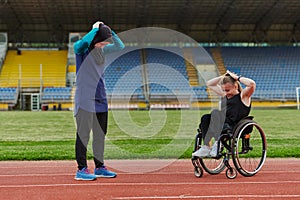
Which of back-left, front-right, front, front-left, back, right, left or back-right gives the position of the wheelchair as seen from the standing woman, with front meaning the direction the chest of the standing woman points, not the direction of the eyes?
front-left

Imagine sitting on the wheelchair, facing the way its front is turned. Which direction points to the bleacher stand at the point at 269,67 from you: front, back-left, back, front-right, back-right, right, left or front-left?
back-right

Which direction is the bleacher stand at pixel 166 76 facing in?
toward the camera

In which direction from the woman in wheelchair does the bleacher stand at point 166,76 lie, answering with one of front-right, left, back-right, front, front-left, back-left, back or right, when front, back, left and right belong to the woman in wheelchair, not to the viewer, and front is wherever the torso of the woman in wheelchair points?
back-right

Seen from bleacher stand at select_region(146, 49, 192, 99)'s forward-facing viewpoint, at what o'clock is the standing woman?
The standing woman is roughly at 12 o'clock from the bleacher stand.

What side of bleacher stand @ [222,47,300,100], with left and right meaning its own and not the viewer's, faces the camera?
front

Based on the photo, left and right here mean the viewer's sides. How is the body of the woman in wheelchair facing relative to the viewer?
facing the viewer and to the left of the viewer

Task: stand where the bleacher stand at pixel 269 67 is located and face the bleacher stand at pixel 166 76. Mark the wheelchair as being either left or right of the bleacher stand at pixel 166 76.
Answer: left

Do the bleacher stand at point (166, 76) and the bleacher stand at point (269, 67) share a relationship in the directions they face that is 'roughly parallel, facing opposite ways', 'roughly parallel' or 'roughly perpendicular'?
roughly parallel

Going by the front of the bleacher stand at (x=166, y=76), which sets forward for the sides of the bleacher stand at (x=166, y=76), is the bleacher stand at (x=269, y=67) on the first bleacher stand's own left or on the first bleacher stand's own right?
on the first bleacher stand's own left

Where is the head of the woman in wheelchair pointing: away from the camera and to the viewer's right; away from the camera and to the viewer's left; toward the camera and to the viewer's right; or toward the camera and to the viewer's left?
toward the camera and to the viewer's left

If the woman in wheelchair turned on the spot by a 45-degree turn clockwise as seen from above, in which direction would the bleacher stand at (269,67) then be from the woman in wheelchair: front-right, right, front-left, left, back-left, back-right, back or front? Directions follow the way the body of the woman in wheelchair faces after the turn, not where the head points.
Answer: right

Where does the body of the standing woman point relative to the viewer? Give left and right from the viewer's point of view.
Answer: facing the viewer and to the right of the viewer

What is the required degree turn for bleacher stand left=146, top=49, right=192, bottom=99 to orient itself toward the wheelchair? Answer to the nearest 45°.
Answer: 0° — it already faces it

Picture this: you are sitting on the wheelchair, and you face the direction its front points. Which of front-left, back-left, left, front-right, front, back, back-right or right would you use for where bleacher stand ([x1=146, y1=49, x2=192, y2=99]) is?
back-right

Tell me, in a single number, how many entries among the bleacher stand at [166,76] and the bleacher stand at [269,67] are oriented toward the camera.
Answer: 2
